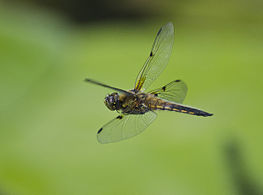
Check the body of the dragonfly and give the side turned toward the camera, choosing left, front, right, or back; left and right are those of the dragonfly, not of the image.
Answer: left
